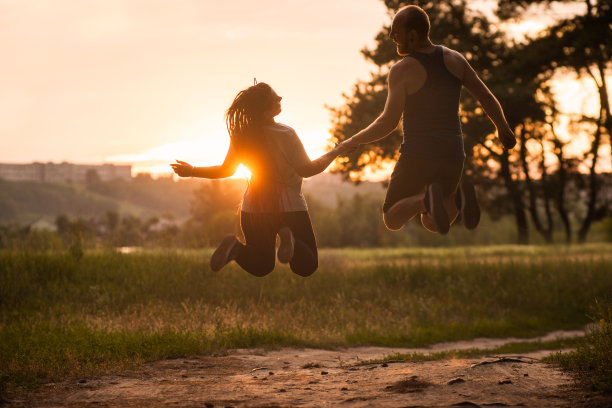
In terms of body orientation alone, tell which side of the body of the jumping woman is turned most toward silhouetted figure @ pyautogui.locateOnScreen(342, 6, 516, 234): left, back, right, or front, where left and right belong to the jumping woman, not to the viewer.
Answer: right

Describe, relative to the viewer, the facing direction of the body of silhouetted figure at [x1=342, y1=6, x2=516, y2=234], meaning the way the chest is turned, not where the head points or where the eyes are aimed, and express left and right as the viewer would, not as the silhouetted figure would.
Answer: facing away from the viewer and to the left of the viewer

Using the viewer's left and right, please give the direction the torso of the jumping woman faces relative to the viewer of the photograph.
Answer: facing away from the viewer and to the right of the viewer
